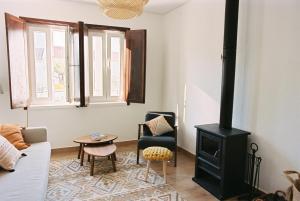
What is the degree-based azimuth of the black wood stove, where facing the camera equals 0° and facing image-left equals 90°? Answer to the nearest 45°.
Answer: approximately 45°

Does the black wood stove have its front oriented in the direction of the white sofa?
yes

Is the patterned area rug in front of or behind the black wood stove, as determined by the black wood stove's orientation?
in front

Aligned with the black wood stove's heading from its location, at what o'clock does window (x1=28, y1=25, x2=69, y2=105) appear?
The window is roughly at 2 o'clock from the black wood stove.

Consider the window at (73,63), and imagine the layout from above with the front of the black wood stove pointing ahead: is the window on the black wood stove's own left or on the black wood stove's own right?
on the black wood stove's own right

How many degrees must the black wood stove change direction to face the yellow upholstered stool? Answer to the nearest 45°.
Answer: approximately 45° to its right

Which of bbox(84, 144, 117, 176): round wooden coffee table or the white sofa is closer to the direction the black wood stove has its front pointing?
the white sofa
